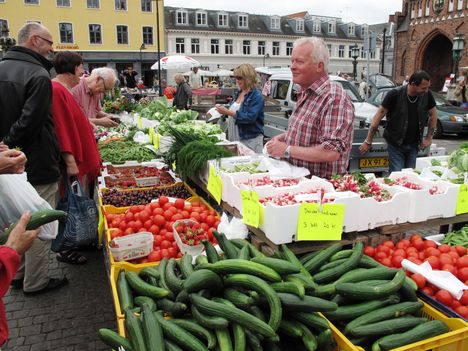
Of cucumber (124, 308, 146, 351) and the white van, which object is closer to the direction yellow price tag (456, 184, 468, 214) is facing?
the cucumber

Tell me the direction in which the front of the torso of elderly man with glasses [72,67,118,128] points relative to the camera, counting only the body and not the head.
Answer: to the viewer's right

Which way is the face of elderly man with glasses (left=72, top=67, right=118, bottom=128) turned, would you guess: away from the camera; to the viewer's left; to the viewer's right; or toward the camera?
to the viewer's right

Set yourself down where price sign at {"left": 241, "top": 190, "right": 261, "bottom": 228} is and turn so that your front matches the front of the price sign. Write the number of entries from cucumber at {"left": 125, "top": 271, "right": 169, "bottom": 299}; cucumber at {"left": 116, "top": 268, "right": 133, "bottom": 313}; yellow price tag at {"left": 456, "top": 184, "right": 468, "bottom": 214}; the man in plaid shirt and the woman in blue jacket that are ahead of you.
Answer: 2

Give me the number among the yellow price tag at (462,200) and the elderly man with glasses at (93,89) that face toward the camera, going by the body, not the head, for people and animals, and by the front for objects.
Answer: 1

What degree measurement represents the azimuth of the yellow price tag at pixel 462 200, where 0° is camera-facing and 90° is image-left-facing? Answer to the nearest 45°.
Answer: approximately 0°

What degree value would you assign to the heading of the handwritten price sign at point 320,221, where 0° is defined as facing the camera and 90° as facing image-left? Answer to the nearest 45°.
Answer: approximately 0°

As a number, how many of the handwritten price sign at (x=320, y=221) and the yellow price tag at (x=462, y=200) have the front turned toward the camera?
2

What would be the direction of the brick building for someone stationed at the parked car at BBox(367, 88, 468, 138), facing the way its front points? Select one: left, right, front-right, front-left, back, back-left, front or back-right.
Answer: back-left
